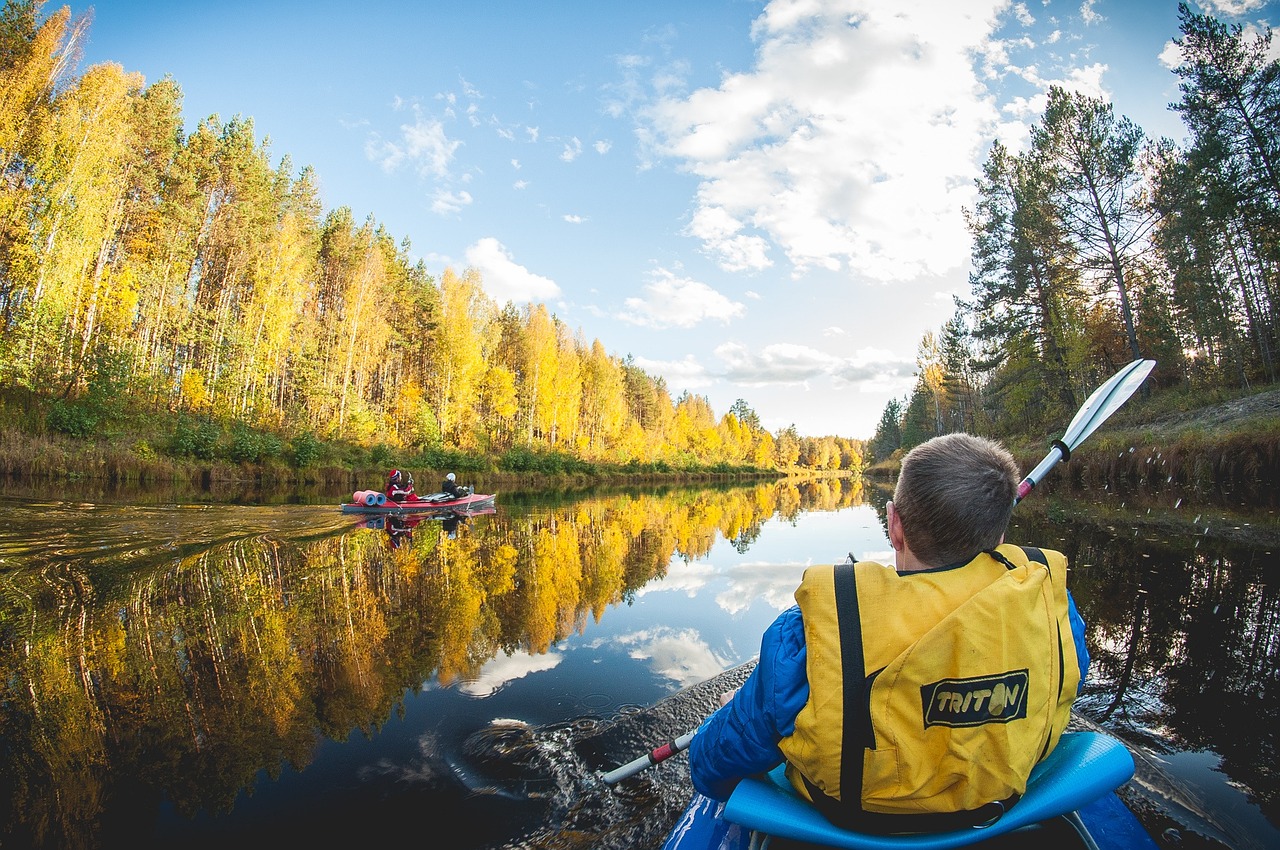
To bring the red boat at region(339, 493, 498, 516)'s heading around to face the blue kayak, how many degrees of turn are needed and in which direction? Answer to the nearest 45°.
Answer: approximately 90° to its right

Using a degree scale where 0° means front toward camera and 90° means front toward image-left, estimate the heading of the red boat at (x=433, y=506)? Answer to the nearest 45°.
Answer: approximately 270°
